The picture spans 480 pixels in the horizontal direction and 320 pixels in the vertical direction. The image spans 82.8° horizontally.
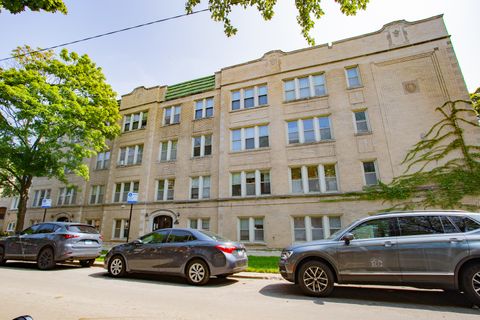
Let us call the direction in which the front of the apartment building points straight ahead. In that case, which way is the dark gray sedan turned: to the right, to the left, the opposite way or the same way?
to the right

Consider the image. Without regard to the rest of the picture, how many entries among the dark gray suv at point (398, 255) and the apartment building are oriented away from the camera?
0

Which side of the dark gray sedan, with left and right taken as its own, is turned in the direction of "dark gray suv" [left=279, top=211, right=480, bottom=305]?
back

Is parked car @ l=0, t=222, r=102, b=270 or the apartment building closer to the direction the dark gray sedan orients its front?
the parked car

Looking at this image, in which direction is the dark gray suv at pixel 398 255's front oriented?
to the viewer's left

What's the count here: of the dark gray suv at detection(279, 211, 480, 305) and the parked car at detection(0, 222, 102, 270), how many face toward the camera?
0

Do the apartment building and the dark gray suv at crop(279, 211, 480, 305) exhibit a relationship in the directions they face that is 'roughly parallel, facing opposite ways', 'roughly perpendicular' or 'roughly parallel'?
roughly perpendicular

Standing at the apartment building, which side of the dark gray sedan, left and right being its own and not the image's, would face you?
right

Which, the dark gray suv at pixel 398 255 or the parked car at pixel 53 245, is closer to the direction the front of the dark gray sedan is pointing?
the parked car

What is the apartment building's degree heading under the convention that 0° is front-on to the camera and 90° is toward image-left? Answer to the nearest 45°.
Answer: approximately 45°

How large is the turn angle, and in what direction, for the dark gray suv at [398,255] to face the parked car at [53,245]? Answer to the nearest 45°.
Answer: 0° — it already faces it

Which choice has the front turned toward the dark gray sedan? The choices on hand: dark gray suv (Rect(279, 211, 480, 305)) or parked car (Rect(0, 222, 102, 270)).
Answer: the dark gray suv

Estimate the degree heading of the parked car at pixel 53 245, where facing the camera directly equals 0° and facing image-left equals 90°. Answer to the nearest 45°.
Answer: approximately 135°

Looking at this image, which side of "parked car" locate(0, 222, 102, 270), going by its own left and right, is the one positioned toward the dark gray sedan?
back
